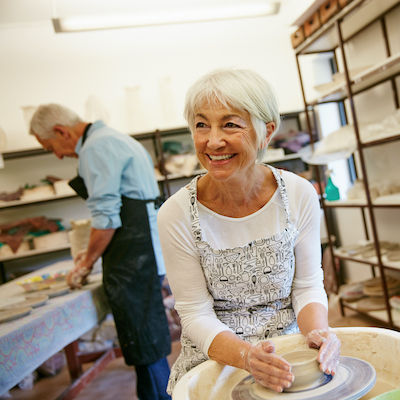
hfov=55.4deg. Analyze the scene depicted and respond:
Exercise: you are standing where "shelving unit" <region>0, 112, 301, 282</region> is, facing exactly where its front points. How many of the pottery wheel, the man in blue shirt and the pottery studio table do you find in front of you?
3

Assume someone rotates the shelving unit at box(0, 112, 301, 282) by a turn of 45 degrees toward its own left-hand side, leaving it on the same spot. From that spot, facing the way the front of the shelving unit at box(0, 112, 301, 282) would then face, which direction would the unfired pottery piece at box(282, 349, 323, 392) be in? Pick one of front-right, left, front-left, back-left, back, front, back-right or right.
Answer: front-right

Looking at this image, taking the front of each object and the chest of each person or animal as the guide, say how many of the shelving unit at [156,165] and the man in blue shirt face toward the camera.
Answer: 1

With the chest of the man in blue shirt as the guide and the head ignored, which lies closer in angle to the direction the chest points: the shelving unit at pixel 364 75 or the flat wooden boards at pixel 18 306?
the flat wooden boards

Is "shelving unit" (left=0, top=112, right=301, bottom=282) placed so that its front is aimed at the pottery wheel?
yes

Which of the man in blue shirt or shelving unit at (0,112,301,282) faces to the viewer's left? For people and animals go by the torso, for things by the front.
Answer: the man in blue shirt

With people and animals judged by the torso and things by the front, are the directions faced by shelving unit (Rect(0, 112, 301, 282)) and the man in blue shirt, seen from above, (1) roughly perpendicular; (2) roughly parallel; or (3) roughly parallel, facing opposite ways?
roughly perpendicular

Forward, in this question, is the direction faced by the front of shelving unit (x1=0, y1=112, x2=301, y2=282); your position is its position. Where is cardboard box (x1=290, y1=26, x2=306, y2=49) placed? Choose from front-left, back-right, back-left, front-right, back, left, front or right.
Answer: front-left

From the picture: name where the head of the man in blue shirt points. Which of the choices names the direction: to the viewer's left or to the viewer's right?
to the viewer's left

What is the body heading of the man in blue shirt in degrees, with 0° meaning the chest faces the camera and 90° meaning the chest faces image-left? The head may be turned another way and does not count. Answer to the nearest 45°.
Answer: approximately 90°

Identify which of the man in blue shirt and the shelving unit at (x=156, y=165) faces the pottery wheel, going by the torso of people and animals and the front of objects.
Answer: the shelving unit
